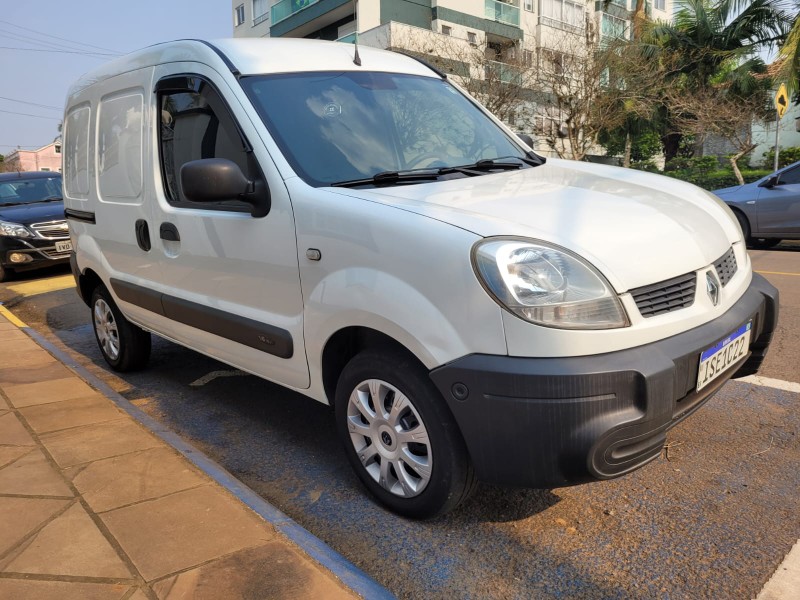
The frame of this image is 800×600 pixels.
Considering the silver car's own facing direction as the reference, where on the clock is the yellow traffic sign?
The yellow traffic sign is roughly at 3 o'clock from the silver car.

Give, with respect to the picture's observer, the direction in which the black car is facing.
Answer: facing the viewer and to the right of the viewer

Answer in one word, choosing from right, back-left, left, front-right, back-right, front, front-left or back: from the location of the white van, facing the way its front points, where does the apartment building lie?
back-left

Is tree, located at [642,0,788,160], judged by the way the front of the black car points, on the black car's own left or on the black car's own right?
on the black car's own left

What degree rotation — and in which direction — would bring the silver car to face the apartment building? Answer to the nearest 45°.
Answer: approximately 45° to its right

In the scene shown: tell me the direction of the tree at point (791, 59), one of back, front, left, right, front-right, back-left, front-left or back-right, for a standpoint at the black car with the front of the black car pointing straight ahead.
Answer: front-left

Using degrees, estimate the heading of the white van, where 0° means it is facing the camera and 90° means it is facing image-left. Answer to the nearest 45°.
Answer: approximately 315°

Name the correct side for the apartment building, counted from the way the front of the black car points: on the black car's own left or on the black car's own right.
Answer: on the black car's own left

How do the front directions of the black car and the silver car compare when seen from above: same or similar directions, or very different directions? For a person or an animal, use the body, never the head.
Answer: very different directions

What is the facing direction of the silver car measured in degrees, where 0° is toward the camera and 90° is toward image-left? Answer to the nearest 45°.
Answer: approximately 90°

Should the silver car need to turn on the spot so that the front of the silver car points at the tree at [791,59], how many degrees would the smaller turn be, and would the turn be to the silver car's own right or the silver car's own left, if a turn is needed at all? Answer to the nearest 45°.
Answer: approximately 90° to the silver car's own right

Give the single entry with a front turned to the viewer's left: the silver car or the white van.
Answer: the silver car

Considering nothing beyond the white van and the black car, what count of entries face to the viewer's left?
0

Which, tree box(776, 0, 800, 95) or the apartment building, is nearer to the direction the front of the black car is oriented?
the tree
